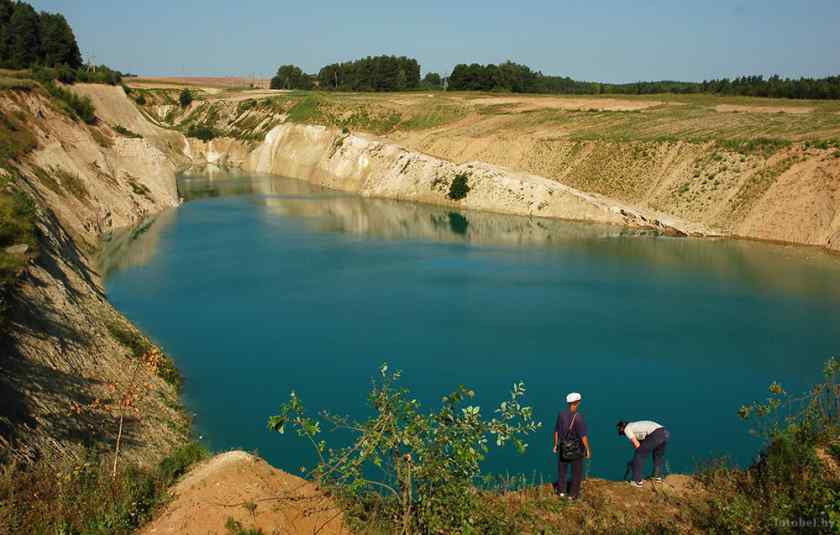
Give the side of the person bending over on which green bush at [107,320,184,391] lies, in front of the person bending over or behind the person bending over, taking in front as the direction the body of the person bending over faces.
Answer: in front

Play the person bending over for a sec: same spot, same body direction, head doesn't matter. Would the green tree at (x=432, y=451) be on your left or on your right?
on your left

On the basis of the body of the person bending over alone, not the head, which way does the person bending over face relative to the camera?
to the viewer's left

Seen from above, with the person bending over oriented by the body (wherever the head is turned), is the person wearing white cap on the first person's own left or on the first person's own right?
on the first person's own left

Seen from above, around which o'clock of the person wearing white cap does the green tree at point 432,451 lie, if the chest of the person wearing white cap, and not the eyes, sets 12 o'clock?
The green tree is roughly at 7 o'clock from the person wearing white cap.

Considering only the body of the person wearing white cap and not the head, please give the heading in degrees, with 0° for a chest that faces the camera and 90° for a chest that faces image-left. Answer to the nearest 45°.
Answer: approximately 180°

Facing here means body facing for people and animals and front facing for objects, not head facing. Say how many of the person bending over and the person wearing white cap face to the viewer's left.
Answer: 1

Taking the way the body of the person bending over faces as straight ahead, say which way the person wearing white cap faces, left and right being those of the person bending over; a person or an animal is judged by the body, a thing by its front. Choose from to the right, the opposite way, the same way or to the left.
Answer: to the right
